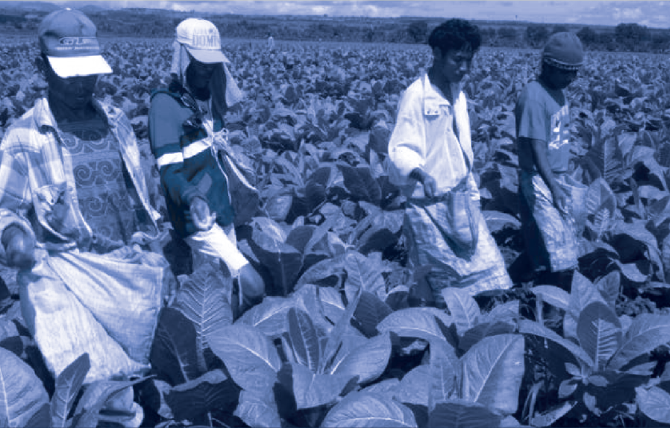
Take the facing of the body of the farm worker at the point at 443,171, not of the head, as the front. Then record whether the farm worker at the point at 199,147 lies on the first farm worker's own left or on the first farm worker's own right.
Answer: on the first farm worker's own right

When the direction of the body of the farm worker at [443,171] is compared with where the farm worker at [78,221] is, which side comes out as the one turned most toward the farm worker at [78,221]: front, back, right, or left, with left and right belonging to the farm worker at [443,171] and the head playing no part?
right

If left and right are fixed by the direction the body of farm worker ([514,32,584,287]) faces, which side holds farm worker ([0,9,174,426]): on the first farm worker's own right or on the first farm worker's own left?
on the first farm worker's own right

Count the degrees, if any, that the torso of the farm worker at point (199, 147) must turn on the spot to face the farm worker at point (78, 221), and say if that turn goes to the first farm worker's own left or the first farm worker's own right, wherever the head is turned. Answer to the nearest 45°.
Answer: approximately 90° to the first farm worker's own right

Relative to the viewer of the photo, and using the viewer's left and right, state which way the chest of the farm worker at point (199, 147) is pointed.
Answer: facing the viewer and to the right of the viewer

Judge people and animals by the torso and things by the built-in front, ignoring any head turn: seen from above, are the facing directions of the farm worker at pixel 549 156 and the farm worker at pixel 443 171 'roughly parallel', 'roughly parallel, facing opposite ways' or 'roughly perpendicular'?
roughly parallel

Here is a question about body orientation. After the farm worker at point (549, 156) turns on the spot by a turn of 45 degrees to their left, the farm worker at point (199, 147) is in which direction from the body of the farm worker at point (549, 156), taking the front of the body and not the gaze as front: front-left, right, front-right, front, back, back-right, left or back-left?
back-right

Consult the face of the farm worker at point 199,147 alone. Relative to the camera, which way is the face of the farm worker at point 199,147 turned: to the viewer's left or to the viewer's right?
to the viewer's right
